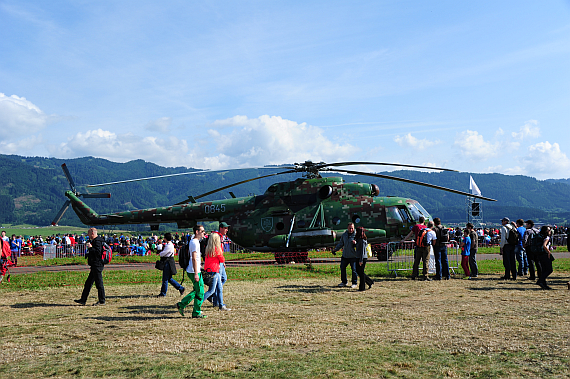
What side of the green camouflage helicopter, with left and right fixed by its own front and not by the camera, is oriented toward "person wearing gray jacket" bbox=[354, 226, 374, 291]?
right

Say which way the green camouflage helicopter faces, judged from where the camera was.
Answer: facing to the right of the viewer

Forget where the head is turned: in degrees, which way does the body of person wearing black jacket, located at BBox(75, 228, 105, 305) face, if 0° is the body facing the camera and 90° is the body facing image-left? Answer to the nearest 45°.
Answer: approximately 90°

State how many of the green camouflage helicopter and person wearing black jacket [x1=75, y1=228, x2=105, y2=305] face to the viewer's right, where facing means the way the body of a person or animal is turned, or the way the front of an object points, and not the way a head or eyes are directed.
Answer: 1

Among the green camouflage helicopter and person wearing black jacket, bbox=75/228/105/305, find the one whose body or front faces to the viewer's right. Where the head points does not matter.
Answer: the green camouflage helicopter

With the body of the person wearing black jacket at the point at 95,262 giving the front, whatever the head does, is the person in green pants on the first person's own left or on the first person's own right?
on the first person's own left
